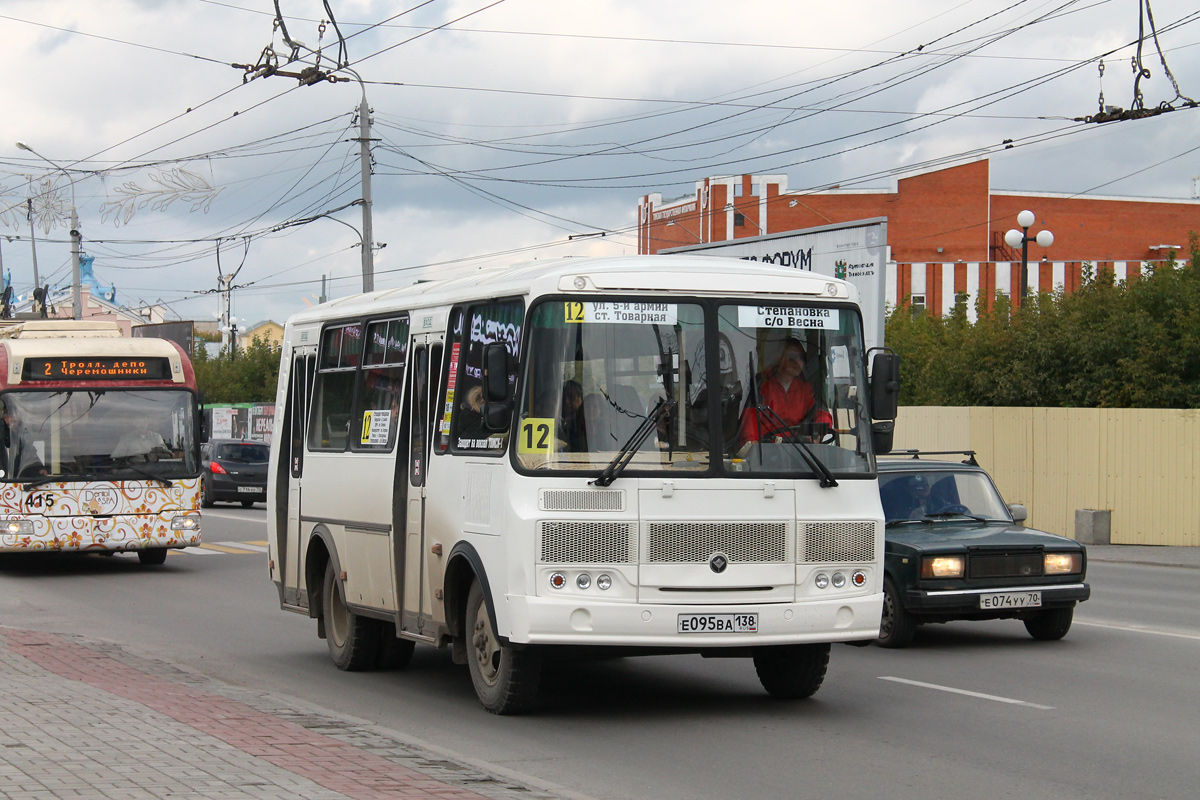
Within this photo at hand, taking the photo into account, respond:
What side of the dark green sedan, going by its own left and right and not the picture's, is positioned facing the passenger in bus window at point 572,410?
right

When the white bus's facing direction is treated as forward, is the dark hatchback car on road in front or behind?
behind

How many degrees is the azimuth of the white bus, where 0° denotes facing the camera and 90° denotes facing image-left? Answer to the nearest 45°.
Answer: approximately 315°

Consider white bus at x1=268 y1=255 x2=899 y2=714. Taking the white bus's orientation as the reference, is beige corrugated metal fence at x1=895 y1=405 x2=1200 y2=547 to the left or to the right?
on its left

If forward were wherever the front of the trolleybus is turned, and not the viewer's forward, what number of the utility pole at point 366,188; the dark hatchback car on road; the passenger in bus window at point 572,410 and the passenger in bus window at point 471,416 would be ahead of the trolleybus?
2

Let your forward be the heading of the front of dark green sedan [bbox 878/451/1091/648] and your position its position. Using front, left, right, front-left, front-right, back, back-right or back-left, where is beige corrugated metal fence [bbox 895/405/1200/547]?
back-left

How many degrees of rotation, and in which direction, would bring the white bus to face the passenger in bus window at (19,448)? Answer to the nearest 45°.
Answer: approximately 180°
